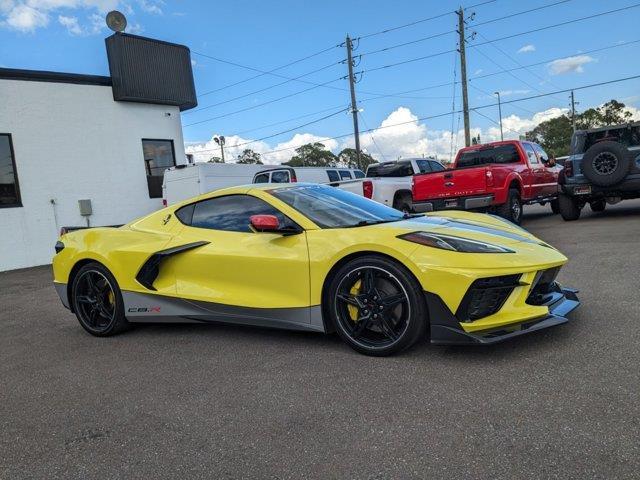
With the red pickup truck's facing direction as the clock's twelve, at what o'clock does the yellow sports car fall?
The yellow sports car is roughly at 5 o'clock from the red pickup truck.

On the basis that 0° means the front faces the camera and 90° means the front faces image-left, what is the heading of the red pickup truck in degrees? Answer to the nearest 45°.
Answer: approximately 225°

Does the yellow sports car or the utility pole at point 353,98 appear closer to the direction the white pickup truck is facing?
the utility pole

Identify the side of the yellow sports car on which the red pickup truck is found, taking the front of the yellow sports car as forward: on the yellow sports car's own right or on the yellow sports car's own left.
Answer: on the yellow sports car's own left

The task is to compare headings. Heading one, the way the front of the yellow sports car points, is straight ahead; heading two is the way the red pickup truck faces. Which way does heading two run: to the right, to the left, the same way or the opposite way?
to the left

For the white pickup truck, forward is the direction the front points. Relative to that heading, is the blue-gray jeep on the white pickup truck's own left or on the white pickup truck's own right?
on the white pickup truck's own right

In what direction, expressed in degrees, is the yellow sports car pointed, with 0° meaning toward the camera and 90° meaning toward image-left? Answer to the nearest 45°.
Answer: approximately 315°

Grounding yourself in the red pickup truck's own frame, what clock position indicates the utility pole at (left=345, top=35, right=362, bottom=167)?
The utility pole is roughly at 10 o'clock from the red pickup truck.

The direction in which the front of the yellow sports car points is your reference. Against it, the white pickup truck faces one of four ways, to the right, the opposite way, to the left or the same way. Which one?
to the left

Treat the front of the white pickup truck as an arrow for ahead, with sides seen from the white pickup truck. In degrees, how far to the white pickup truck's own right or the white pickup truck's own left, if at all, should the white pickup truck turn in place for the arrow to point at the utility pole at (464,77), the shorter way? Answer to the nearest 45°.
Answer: approximately 45° to the white pickup truck's own left

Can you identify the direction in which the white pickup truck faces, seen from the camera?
facing away from the viewer and to the right of the viewer
